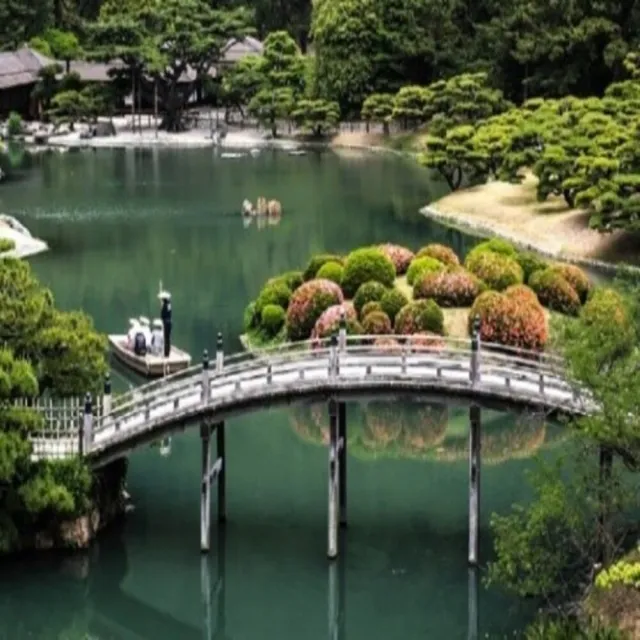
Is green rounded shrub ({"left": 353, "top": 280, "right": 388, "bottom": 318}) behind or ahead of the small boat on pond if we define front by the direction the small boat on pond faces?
behind

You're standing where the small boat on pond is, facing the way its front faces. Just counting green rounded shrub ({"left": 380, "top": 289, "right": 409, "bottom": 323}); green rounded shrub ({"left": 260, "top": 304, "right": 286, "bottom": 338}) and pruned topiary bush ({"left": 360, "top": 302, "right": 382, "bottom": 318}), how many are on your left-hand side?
0

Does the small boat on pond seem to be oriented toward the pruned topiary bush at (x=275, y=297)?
no

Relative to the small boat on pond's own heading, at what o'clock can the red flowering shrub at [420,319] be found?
The red flowering shrub is roughly at 5 o'clock from the small boat on pond.

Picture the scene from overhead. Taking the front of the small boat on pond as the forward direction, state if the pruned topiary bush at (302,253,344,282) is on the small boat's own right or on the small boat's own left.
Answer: on the small boat's own right

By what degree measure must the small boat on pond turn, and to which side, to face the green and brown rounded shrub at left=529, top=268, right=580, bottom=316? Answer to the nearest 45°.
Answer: approximately 135° to its right

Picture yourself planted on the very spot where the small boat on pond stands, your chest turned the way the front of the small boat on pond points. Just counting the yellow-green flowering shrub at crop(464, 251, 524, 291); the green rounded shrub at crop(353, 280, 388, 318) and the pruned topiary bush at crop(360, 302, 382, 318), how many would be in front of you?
0

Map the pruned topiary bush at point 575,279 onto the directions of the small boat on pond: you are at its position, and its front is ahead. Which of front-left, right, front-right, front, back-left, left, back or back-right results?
back-right

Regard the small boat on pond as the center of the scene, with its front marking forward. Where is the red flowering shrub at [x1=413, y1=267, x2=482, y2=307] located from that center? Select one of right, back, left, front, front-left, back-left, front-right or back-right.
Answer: back-right

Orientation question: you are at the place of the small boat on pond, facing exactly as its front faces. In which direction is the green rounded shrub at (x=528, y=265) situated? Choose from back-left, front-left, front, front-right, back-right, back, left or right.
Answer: back-right

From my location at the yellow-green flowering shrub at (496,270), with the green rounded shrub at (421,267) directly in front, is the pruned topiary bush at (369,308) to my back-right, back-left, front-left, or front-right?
front-left

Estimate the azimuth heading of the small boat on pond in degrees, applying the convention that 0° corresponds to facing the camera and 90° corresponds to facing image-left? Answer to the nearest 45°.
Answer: approximately 135°

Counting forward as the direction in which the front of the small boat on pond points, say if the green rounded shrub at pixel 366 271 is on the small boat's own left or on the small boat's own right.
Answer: on the small boat's own right

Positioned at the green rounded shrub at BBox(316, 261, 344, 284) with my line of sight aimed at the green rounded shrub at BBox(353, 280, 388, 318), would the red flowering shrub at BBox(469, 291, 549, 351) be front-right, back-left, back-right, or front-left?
front-left

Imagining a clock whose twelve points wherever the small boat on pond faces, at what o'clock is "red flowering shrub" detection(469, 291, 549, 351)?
The red flowering shrub is roughly at 5 o'clock from the small boat on pond.
